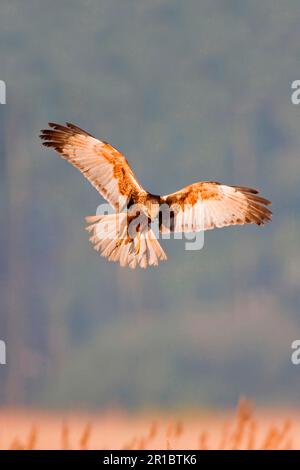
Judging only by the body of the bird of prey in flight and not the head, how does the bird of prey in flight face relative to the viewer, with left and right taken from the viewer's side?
facing the viewer and to the right of the viewer
